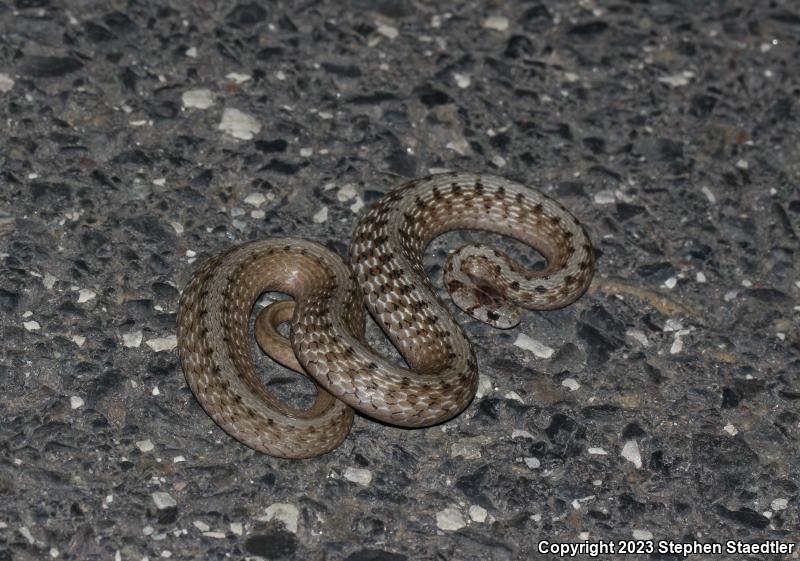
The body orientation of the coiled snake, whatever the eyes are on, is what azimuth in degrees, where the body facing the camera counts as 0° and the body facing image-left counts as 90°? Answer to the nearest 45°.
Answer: approximately 315°

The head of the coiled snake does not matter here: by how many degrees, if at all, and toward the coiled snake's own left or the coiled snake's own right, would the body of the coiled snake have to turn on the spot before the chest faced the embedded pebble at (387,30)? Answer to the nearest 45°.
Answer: approximately 135° to the coiled snake's own left

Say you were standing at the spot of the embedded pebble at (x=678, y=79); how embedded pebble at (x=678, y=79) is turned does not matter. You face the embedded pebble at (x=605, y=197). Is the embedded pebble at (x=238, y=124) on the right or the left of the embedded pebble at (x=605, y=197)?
right

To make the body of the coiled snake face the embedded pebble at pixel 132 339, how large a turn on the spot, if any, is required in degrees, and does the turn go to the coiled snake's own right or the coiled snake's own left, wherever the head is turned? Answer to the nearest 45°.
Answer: approximately 135° to the coiled snake's own right

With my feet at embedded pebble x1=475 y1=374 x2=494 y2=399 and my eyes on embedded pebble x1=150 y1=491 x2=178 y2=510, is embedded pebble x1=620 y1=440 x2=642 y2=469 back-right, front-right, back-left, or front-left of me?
back-left

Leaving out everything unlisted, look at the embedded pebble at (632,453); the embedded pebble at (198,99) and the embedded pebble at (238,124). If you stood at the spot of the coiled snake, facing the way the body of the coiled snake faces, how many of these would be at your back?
2
